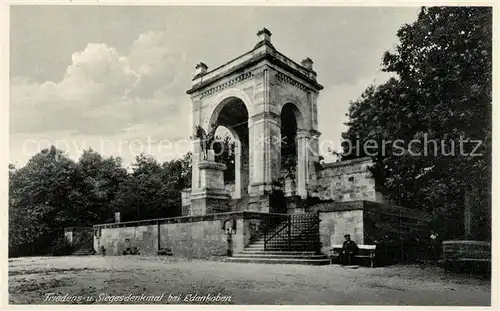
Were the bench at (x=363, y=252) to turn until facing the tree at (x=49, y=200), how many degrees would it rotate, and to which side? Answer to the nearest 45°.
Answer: approximately 90° to its right

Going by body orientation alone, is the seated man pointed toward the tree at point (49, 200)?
no

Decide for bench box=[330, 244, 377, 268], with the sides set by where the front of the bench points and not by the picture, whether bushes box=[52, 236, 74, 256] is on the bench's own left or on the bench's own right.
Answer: on the bench's own right

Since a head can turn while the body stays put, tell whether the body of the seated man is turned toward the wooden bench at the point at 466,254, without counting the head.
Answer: no

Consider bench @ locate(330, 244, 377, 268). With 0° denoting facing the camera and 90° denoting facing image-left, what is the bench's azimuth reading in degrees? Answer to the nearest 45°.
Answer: approximately 45°

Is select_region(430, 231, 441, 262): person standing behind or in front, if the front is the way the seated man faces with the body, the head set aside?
behind

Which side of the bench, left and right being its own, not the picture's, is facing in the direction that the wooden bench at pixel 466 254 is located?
left

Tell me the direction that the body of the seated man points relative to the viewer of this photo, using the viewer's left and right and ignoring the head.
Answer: facing the viewer and to the left of the viewer

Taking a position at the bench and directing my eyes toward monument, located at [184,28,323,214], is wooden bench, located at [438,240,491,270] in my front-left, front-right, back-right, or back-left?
back-right
